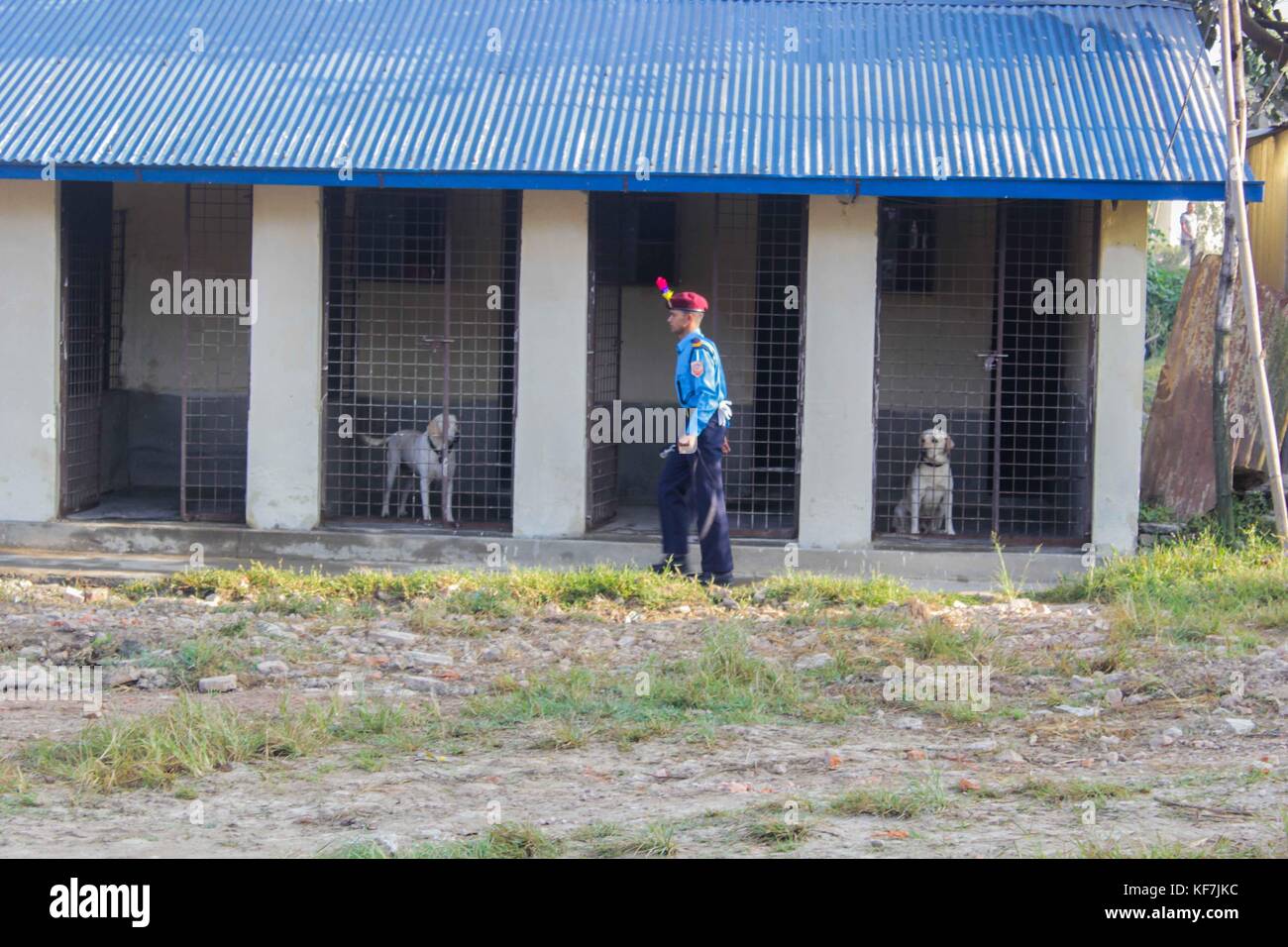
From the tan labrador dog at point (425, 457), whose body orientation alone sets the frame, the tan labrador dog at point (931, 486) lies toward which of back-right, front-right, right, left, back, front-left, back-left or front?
front-left

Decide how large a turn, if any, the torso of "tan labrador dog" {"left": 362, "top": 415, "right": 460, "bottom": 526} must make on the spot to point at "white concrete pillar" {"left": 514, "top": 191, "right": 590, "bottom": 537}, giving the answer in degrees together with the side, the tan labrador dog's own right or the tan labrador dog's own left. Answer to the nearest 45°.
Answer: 0° — it already faces it

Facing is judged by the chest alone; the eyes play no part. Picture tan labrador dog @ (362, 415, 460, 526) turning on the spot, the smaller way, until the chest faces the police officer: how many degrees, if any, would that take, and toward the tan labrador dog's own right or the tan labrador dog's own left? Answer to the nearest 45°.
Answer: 0° — it already faces them

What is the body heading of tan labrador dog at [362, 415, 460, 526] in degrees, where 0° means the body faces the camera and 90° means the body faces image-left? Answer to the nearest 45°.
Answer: approximately 315°
